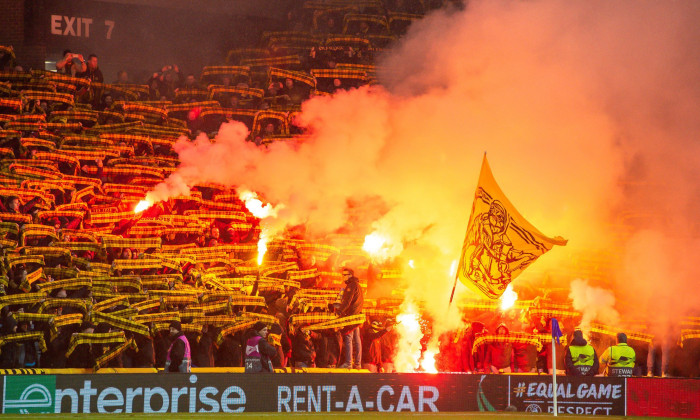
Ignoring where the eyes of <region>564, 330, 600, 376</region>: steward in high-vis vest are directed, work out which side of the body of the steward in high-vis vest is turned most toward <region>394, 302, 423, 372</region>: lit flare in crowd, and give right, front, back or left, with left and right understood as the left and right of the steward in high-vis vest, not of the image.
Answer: left

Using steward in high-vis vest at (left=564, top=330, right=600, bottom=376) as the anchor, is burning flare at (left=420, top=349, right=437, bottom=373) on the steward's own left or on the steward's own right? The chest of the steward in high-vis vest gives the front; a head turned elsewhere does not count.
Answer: on the steward's own left

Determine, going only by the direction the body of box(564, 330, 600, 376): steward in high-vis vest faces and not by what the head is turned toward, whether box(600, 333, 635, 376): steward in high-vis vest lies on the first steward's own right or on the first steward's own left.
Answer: on the first steward's own right

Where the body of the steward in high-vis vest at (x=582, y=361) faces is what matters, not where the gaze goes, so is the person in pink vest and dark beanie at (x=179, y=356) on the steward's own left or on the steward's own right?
on the steward's own left

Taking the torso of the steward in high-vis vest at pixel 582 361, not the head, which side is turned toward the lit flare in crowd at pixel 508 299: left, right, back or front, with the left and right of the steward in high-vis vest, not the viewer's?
front

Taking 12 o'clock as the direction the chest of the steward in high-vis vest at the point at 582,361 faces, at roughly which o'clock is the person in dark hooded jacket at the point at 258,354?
The person in dark hooded jacket is roughly at 8 o'clock from the steward in high-vis vest.

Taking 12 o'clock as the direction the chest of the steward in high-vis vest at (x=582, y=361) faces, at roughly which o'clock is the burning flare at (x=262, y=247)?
The burning flare is roughly at 10 o'clock from the steward in high-vis vest.

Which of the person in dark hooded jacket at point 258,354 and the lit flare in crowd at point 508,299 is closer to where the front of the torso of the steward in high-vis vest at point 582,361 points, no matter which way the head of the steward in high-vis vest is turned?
the lit flare in crowd

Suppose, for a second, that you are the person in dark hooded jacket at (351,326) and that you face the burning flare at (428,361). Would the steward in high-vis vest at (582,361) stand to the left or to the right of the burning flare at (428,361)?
right

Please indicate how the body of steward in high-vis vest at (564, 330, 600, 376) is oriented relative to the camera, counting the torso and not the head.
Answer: away from the camera

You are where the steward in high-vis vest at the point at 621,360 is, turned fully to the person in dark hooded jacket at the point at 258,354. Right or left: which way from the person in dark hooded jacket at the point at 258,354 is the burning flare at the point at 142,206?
right
